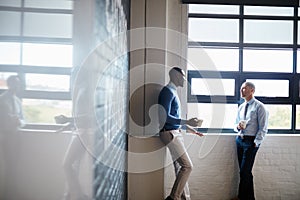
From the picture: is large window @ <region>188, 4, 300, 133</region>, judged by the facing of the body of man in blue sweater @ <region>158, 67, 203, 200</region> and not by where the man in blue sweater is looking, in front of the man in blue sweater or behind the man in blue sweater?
in front

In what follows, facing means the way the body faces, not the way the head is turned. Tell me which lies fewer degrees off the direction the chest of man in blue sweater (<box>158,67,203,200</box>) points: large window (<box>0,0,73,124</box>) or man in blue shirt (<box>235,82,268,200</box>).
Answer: the man in blue shirt

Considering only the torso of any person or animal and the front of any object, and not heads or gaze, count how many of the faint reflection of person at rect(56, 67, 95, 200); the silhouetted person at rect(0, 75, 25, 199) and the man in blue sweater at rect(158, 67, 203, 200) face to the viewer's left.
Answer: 1

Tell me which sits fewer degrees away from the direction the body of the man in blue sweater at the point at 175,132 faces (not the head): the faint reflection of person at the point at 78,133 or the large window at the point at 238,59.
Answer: the large window

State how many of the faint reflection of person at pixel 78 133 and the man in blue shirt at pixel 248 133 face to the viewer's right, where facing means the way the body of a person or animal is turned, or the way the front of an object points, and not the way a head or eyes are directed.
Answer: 0

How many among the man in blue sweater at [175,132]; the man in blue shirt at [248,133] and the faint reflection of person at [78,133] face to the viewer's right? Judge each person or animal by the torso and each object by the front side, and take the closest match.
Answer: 1

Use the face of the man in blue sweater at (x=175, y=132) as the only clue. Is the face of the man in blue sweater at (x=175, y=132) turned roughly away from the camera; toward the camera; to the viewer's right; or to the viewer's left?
to the viewer's right

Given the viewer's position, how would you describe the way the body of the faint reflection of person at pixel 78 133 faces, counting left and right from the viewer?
facing to the left of the viewer

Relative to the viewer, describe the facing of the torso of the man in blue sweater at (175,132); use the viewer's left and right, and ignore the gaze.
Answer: facing to the right of the viewer
